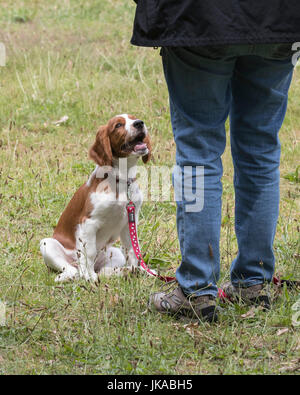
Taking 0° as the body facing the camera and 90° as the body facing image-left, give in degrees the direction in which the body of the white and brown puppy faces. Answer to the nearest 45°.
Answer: approximately 315°
